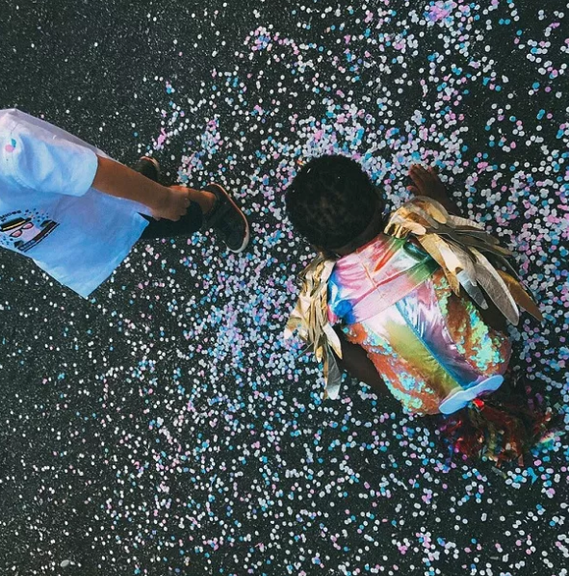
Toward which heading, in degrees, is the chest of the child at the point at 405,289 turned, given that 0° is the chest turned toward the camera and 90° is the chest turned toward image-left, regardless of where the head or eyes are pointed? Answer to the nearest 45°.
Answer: approximately 135°
